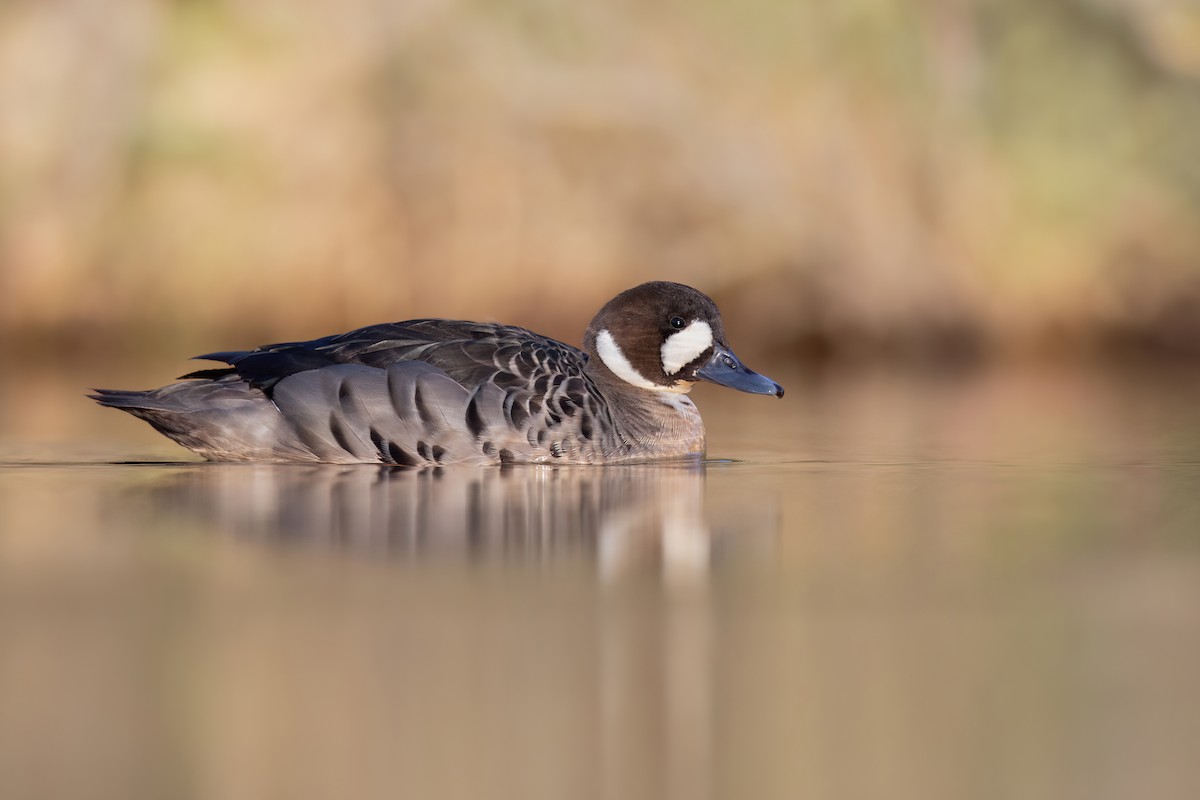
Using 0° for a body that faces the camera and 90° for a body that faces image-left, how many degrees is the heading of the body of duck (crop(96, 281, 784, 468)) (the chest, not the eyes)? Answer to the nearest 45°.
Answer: approximately 270°
